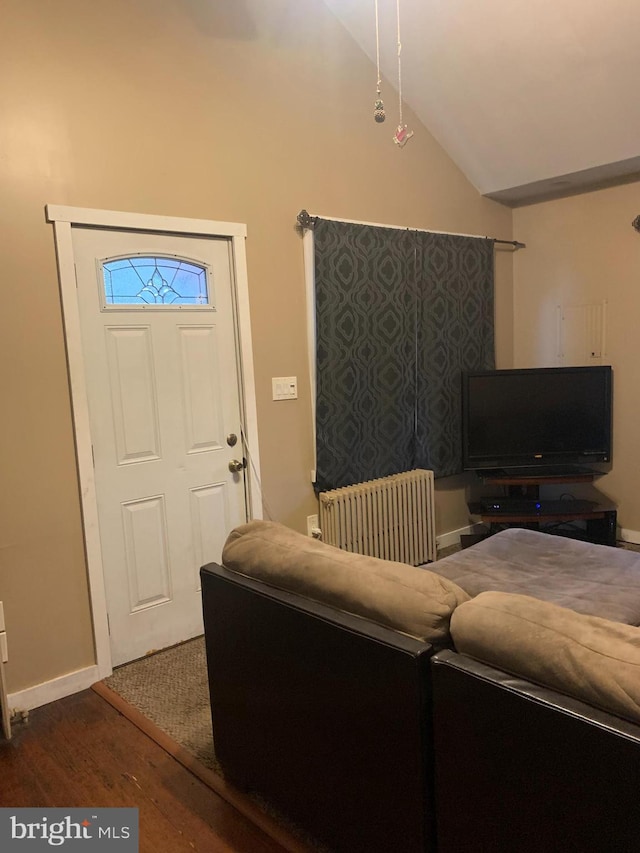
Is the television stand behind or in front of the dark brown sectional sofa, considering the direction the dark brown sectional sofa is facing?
in front

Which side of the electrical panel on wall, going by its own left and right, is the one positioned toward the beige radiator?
front

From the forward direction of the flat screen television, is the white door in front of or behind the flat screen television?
in front

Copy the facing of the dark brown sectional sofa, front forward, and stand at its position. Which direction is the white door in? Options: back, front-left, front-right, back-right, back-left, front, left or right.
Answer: left

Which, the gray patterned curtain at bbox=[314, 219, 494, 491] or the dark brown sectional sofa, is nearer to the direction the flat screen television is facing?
the dark brown sectional sofa

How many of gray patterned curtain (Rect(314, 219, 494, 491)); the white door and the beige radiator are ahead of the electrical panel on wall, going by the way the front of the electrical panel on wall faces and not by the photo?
3

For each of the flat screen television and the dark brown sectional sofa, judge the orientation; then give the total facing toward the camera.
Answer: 1

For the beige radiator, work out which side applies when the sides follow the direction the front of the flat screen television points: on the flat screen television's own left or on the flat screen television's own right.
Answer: on the flat screen television's own right

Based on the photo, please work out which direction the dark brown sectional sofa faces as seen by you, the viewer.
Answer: facing away from the viewer and to the right of the viewer

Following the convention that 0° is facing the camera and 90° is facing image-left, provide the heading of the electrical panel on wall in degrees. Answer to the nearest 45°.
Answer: approximately 45°

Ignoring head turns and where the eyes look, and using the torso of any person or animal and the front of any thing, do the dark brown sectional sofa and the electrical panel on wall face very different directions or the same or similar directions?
very different directions

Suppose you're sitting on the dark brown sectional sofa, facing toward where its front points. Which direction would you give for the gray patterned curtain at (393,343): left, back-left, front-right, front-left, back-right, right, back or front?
front-left
